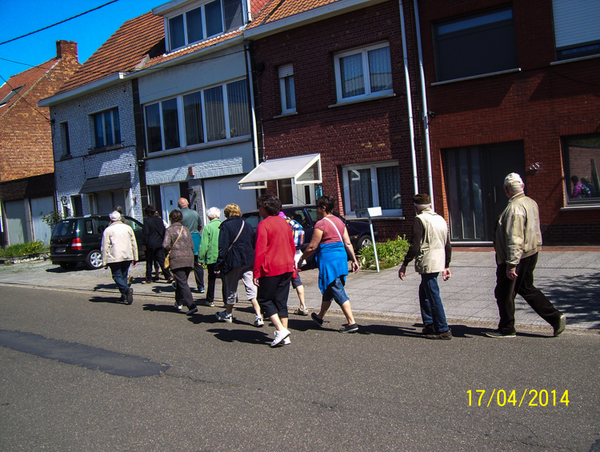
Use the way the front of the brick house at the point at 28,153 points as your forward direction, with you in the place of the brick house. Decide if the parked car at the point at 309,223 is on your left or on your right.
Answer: on your left

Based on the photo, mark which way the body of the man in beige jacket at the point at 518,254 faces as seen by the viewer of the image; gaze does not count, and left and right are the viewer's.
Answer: facing to the left of the viewer

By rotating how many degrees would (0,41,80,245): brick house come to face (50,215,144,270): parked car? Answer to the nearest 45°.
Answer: approximately 45° to its left

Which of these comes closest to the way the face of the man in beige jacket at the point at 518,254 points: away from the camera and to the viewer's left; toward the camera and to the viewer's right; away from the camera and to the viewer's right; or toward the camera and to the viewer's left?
away from the camera and to the viewer's left

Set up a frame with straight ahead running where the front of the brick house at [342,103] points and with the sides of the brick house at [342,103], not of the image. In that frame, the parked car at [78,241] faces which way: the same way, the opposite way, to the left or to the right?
the opposite way

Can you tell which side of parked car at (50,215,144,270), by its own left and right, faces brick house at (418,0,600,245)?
right

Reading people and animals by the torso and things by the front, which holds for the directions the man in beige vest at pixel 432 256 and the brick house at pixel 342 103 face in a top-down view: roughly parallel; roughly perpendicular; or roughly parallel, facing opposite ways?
roughly perpendicular

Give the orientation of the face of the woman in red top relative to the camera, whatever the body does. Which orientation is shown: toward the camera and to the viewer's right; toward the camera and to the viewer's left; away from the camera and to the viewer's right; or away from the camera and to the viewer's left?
away from the camera and to the viewer's left
